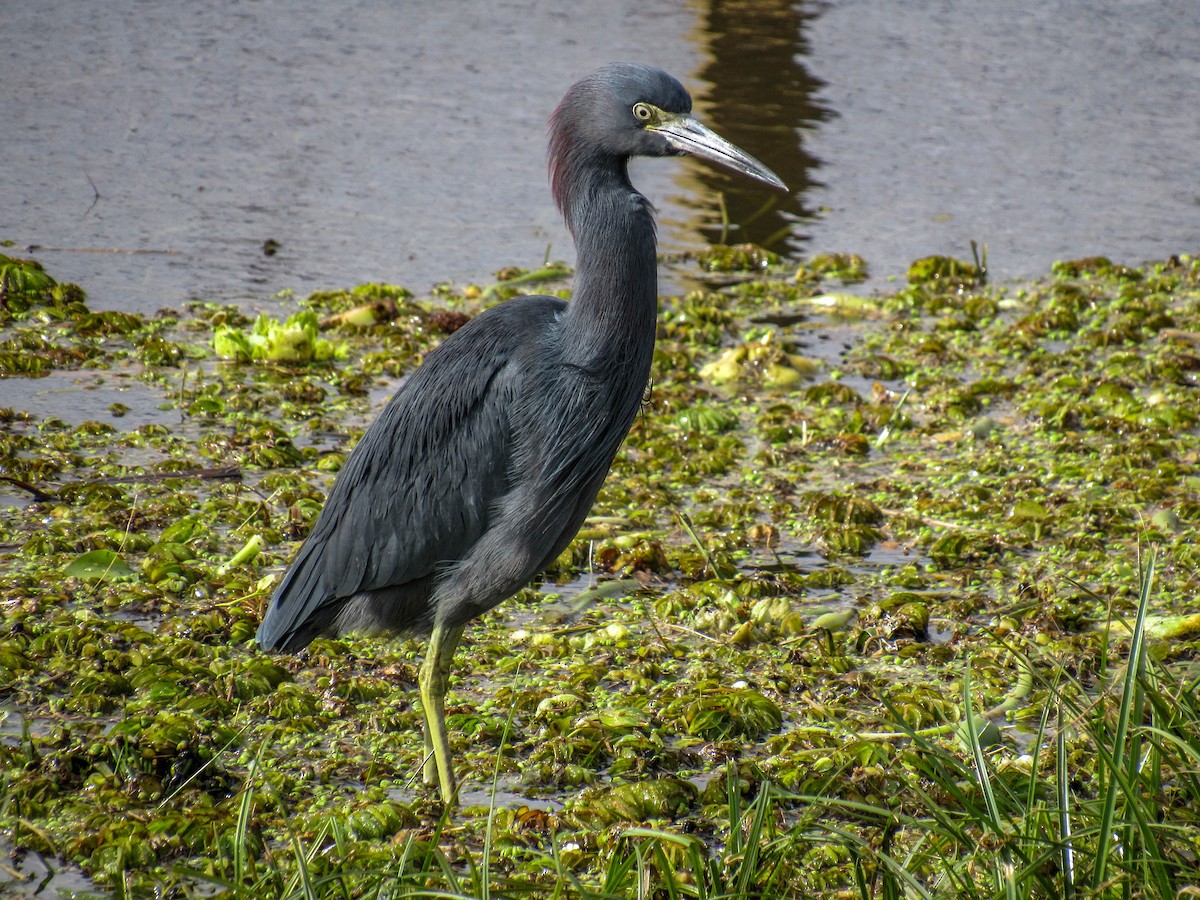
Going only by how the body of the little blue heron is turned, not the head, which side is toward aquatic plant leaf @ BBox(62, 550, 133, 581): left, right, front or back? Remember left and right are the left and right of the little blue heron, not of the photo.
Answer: back

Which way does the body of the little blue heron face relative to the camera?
to the viewer's right
